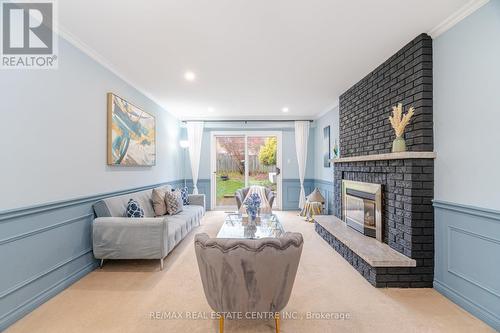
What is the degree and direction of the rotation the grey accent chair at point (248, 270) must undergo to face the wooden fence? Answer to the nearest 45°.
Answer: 0° — it already faces it

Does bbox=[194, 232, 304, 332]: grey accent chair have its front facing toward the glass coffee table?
yes

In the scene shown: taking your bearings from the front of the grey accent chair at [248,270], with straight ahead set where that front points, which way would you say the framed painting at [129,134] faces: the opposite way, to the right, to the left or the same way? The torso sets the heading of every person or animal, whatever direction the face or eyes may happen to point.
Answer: to the right

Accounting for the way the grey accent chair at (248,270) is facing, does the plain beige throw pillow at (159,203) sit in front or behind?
in front

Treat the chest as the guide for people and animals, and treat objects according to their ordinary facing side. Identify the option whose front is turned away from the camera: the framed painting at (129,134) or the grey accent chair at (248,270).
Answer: the grey accent chair

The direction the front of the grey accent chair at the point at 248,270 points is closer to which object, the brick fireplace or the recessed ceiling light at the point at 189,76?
the recessed ceiling light

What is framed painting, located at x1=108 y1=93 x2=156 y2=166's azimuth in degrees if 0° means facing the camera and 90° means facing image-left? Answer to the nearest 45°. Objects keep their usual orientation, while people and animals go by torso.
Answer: approximately 315°

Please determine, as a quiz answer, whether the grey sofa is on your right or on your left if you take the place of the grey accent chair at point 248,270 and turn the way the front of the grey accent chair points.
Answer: on your left

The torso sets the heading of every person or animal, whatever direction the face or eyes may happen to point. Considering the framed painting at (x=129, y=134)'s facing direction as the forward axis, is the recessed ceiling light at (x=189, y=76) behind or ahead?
ahead

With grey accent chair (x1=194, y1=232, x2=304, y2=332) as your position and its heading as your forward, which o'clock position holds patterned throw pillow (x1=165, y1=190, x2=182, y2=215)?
The patterned throw pillow is roughly at 11 o'clock from the grey accent chair.

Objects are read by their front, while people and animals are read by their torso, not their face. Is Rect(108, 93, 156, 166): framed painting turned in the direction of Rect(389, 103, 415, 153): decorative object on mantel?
yes

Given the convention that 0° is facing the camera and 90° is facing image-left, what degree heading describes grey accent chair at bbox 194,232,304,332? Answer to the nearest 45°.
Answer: approximately 180°

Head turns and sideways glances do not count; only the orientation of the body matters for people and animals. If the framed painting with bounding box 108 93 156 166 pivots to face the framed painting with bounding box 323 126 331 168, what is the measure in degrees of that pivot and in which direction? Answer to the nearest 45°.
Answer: approximately 45° to its left
